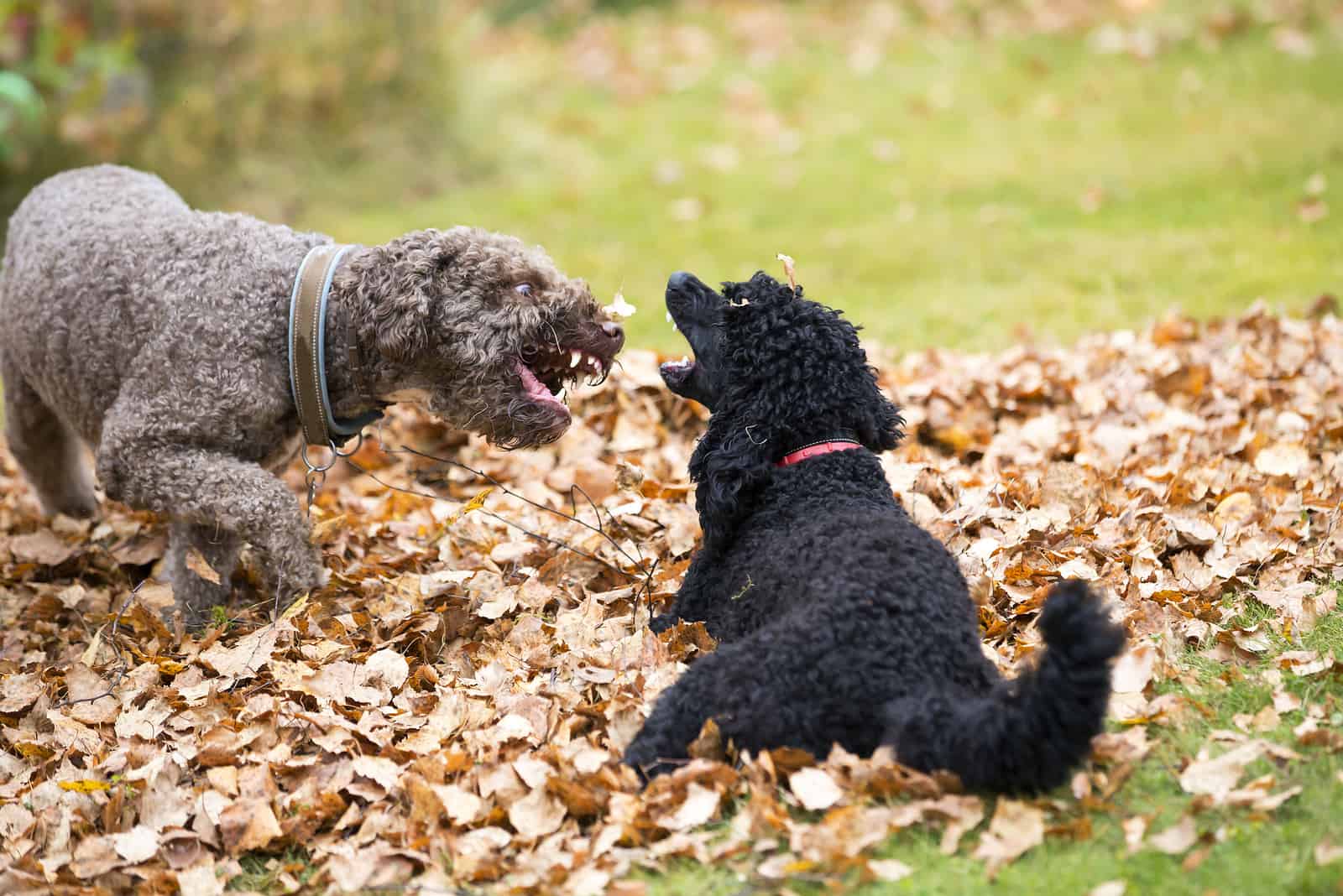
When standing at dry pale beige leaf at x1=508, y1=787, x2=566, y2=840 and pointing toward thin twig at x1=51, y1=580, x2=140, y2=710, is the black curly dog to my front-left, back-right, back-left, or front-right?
back-right

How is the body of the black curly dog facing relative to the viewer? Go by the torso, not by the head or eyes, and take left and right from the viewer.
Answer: facing away from the viewer and to the left of the viewer

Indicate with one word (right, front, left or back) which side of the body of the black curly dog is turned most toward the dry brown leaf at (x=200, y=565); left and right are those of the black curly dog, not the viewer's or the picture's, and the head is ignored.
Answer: front

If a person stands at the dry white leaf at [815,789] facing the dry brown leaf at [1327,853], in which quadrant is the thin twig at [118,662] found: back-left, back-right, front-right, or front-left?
back-left
